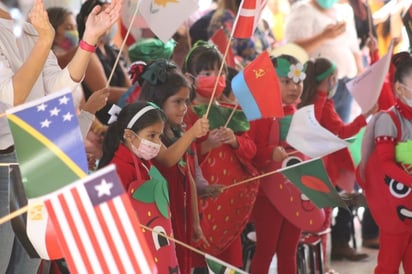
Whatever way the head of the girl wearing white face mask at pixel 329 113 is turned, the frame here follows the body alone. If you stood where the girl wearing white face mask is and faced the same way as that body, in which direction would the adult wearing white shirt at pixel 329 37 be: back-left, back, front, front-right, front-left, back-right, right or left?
left

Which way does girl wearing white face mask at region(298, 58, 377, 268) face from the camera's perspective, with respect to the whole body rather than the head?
to the viewer's right

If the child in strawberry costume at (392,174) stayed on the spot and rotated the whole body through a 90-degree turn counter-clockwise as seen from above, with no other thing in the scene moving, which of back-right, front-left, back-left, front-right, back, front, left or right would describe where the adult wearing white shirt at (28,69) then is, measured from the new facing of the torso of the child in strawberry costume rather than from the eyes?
back

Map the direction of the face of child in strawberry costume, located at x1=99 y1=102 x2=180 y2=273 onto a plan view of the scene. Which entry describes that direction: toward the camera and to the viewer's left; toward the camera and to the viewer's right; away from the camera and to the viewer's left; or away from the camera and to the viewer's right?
toward the camera and to the viewer's right

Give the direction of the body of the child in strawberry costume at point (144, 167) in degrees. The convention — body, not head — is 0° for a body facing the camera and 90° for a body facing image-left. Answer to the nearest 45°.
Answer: approximately 315°
